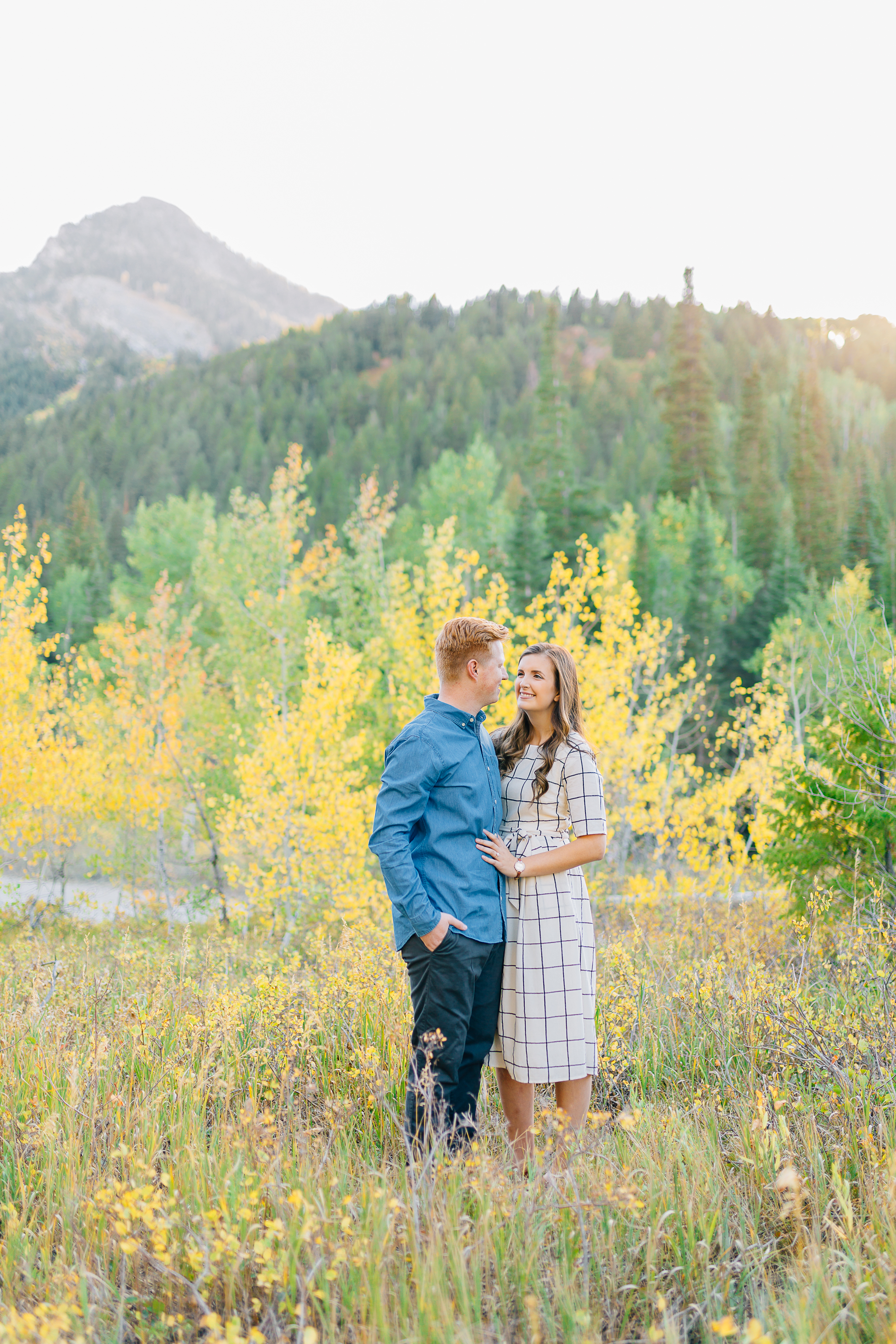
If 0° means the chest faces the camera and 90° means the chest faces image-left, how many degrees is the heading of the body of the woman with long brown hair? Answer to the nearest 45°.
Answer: approximately 45°

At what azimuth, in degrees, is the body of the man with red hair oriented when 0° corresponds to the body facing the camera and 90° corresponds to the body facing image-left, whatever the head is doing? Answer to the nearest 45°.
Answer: approximately 315°

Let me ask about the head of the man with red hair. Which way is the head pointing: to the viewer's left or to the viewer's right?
to the viewer's right

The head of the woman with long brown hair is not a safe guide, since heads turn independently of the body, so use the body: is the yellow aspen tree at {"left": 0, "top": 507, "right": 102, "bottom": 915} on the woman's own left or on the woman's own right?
on the woman's own right

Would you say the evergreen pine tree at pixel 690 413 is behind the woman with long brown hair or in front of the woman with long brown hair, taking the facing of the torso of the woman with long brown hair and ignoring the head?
behind

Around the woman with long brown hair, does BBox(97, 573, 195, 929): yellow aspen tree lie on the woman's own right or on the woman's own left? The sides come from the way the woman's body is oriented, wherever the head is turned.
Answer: on the woman's own right

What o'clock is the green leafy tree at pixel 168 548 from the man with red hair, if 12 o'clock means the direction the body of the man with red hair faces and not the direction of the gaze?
The green leafy tree is roughly at 7 o'clock from the man with red hair.

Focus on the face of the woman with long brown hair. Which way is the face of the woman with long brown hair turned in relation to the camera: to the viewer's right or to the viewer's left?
to the viewer's left

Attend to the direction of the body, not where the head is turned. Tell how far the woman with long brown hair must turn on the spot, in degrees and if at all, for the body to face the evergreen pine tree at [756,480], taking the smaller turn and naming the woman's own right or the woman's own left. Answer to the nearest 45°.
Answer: approximately 135° to the woman's own right
